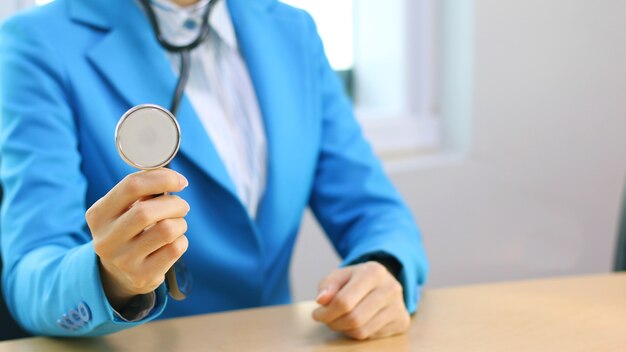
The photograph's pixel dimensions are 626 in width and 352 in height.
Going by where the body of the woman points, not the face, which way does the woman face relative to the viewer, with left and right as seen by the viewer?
facing the viewer and to the right of the viewer
